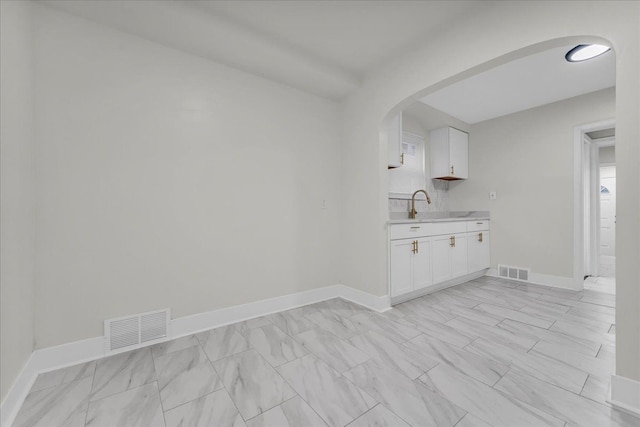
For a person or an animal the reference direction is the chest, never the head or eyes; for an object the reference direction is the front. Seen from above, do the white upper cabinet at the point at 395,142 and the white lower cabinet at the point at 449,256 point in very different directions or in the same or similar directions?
same or similar directions

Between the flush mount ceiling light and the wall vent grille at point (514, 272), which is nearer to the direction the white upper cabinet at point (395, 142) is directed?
the flush mount ceiling light

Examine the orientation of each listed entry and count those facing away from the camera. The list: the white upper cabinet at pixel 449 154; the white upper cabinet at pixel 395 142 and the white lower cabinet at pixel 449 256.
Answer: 0

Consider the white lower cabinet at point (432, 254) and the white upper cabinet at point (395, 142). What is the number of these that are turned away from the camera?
0

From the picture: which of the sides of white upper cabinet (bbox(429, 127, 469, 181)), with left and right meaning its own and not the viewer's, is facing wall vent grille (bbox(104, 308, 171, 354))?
right

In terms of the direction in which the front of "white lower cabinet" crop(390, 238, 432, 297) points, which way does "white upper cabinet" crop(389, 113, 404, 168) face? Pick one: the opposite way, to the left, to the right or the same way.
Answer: the same way

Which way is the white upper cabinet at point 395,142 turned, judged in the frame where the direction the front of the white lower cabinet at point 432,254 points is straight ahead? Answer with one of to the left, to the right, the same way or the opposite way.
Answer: the same way

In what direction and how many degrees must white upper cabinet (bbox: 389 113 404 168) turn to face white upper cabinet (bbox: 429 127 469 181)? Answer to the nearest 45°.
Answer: approximately 90° to its left

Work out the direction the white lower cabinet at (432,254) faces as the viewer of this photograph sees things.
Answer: facing the viewer and to the right of the viewer

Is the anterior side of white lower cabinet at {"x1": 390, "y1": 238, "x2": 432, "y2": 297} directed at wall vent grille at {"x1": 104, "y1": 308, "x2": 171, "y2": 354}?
no

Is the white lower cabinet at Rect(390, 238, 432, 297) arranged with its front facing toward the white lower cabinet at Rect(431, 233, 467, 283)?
no

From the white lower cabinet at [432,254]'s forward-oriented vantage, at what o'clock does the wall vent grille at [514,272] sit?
The wall vent grille is roughly at 9 o'clock from the white lower cabinet.

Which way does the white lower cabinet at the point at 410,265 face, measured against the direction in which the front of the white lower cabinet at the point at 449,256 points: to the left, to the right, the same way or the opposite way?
the same way
